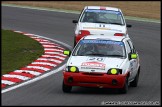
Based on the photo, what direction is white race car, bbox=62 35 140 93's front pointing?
toward the camera

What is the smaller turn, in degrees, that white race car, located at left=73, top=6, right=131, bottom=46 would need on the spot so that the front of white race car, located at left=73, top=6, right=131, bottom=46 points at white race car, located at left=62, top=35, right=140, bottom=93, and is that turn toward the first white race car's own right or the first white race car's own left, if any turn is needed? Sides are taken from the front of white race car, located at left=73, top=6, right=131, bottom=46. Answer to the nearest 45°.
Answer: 0° — it already faces it

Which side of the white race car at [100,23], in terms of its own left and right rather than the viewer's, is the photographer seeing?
front

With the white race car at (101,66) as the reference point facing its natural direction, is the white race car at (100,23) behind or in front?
behind

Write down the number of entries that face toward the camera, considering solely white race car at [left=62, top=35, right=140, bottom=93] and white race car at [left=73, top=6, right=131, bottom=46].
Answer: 2
